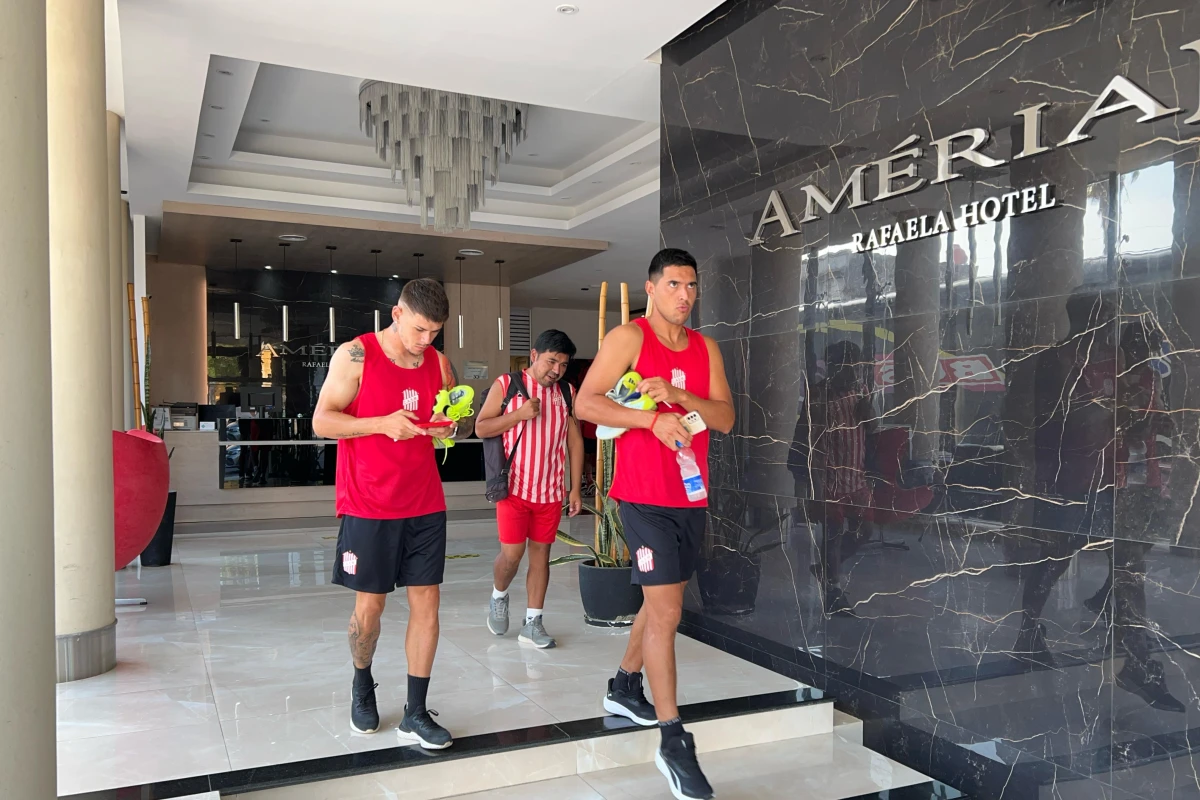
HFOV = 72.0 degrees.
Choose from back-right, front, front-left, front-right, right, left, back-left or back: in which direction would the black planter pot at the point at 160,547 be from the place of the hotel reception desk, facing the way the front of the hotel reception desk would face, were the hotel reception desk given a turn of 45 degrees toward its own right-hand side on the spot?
front-left

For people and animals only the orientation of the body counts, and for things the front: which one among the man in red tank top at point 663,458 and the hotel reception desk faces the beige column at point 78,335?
the hotel reception desk

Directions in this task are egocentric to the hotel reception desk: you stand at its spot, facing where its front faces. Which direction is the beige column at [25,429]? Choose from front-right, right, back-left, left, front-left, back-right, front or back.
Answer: front

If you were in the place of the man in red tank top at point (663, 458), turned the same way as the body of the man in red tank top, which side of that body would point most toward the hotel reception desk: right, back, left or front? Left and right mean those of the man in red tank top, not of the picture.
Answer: back

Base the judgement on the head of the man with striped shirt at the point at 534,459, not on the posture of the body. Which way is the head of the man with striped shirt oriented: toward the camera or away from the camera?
toward the camera

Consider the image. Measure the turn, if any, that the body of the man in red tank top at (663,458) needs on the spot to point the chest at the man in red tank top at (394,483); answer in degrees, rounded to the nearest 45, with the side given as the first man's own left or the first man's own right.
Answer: approximately 135° to the first man's own right

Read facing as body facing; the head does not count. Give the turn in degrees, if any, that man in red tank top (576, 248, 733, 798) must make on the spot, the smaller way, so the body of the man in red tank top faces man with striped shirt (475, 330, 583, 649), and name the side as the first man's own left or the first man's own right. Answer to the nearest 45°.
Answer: approximately 180°

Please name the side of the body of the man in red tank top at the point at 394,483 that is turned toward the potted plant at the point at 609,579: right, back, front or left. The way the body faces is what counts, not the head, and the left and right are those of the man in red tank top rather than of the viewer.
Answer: left

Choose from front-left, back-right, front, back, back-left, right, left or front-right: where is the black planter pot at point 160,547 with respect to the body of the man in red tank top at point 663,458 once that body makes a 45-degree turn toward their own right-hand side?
back-right

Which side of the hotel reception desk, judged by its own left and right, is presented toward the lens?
front

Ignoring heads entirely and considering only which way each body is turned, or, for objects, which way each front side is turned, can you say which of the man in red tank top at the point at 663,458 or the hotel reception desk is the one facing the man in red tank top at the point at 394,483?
the hotel reception desk

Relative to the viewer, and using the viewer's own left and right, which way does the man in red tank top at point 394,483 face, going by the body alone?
facing the viewer and to the right of the viewer

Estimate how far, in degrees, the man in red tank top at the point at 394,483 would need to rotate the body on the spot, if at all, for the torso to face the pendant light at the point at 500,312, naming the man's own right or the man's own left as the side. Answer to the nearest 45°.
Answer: approximately 135° to the man's own left

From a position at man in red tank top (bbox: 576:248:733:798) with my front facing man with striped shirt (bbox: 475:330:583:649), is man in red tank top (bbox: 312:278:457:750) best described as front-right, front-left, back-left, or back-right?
front-left

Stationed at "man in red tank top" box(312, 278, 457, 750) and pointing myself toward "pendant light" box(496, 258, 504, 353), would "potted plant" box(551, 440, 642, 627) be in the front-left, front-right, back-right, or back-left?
front-right
